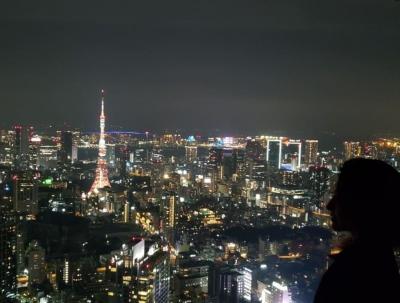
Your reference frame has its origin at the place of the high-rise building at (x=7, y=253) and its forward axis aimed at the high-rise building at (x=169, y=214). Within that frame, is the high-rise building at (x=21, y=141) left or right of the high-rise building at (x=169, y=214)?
left

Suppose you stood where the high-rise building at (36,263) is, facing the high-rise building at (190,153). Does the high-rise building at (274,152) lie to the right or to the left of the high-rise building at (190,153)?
right

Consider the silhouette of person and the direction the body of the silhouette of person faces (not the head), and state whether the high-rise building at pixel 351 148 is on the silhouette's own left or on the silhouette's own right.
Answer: on the silhouette's own right
